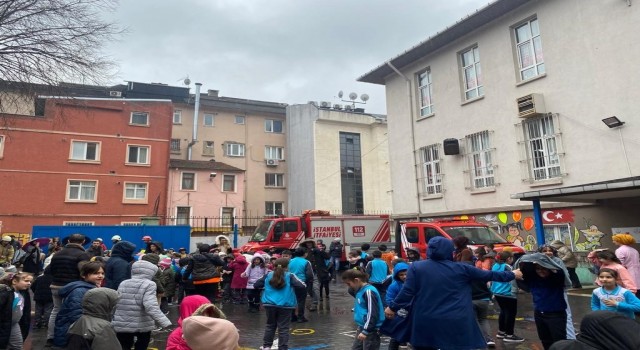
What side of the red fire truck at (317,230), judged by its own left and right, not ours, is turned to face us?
left

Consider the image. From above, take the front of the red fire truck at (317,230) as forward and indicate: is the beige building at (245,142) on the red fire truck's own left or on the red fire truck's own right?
on the red fire truck's own right

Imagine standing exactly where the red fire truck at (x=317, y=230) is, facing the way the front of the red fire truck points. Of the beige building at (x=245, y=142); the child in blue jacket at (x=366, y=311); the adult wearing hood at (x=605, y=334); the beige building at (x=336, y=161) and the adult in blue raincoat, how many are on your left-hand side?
3

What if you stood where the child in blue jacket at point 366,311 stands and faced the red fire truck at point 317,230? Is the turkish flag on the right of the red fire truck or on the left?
right

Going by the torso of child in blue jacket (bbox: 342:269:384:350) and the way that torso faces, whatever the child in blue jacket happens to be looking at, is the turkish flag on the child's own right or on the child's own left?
on the child's own right

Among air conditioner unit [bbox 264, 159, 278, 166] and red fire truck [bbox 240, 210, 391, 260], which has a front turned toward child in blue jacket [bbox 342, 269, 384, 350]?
the air conditioner unit

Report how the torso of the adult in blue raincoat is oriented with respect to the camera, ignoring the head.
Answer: away from the camera

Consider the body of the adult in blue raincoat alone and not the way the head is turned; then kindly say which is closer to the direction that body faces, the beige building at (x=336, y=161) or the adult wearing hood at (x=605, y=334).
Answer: the beige building

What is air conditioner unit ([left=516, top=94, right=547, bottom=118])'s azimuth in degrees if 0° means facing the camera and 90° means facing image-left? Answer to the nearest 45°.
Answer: approximately 45°

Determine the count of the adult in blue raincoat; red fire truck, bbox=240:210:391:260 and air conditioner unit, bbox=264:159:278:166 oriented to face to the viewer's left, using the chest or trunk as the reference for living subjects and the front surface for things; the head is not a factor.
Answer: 1

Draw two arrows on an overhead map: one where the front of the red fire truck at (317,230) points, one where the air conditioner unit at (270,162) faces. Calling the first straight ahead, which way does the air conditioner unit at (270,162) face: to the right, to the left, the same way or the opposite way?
to the left

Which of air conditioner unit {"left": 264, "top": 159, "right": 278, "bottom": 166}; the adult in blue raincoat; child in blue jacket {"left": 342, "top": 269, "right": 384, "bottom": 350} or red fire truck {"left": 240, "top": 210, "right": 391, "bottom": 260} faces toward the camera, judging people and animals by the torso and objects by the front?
the air conditioner unit
